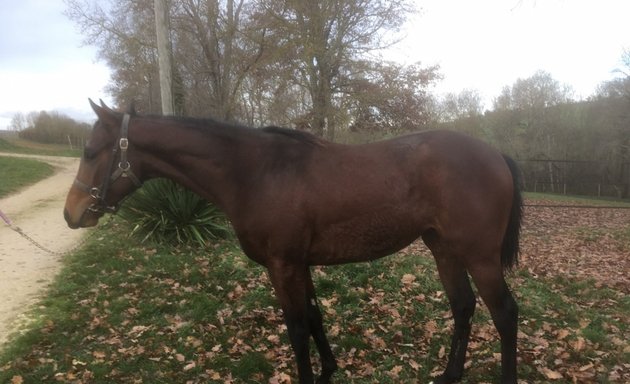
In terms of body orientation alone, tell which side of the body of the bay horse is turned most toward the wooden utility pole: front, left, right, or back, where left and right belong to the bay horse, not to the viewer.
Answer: right

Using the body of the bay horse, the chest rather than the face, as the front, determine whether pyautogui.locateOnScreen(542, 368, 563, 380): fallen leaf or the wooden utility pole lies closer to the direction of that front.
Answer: the wooden utility pole

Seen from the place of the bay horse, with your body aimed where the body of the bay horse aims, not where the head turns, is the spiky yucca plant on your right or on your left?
on your right

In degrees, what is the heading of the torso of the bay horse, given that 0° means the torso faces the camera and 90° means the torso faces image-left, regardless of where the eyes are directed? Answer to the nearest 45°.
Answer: approximately 90°

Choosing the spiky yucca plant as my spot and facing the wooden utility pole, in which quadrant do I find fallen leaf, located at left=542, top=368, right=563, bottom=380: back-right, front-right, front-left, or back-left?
back-right

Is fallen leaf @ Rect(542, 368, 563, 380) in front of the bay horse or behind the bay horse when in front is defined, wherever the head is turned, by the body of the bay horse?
behind

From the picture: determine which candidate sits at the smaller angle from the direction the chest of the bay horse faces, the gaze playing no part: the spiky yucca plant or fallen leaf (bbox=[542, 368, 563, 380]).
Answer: the spiky yucca plant
